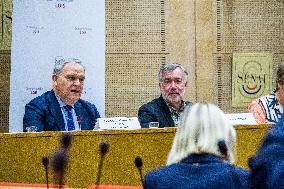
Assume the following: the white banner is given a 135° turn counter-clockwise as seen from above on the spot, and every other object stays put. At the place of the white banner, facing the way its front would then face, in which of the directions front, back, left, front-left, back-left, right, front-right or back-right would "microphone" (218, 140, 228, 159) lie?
back-right

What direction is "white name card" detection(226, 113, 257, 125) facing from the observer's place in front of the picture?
facing the viewer

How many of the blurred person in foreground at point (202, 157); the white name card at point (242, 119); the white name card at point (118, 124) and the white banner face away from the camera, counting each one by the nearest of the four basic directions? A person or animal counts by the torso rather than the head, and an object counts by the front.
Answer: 1

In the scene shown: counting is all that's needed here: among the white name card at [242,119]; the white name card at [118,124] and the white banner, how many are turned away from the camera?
0

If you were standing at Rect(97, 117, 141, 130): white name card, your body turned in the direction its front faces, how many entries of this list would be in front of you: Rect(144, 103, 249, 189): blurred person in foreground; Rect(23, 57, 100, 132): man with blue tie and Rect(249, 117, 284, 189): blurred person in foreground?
2

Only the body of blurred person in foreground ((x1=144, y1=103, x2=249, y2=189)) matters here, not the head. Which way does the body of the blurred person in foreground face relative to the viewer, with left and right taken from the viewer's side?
facing away from the viewer

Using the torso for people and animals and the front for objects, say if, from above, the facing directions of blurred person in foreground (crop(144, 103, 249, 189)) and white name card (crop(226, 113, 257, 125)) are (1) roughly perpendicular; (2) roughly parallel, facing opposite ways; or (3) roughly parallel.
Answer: roughly parallel, facing opposite ways

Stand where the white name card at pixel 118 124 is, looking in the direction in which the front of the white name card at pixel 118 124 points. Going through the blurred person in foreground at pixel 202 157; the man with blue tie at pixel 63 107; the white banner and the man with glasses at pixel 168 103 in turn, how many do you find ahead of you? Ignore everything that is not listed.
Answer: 1

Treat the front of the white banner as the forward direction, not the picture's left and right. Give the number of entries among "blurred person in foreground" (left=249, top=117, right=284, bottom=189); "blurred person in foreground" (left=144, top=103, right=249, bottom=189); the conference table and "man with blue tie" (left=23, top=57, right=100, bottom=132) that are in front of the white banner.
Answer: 4

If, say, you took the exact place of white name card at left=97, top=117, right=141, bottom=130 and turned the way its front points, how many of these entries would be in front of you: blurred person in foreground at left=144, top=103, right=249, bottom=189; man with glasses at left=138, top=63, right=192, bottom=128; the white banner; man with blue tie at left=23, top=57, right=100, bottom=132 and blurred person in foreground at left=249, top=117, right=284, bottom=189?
2

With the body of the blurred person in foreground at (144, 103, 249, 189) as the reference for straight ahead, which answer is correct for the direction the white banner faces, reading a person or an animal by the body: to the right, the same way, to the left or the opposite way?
the opposite way

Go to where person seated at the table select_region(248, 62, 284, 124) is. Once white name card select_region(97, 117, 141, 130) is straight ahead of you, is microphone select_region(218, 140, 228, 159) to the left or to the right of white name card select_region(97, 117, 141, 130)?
left

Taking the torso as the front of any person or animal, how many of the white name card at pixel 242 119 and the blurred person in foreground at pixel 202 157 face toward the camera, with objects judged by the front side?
1

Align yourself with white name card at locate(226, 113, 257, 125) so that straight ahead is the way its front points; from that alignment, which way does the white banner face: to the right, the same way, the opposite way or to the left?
the same way

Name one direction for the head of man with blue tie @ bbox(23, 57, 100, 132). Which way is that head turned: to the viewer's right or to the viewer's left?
to the viewer's right

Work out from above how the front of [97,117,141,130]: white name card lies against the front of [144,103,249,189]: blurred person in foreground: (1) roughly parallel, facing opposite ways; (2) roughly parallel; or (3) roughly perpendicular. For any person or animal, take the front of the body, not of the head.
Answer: roughly parallel, facing opposite ways

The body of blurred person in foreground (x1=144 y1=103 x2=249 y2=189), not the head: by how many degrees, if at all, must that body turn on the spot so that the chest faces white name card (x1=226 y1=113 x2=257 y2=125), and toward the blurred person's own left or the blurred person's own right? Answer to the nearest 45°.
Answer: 0° — they already face it

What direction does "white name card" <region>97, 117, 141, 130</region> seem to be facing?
toward the camera
